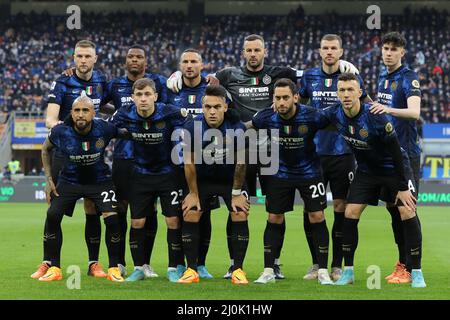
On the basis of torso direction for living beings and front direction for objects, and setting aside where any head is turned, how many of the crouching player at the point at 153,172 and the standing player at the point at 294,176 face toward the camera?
2

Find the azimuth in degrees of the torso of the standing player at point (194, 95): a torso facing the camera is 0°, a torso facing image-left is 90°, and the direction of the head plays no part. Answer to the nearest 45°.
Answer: approximately 0°

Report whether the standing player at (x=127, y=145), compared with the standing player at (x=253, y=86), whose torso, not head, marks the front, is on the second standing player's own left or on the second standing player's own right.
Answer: on the second standing player's own right

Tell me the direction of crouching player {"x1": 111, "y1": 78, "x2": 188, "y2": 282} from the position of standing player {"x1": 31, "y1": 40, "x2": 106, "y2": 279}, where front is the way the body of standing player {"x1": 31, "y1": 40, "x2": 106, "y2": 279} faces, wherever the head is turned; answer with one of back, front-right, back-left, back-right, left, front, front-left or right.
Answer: front-left
